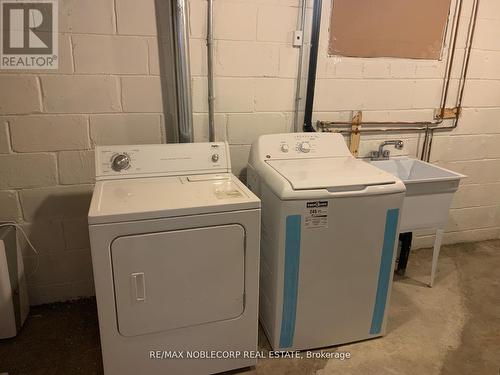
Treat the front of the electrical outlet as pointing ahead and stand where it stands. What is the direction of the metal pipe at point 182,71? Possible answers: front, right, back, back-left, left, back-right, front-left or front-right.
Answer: front-right

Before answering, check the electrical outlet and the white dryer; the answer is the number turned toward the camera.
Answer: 2

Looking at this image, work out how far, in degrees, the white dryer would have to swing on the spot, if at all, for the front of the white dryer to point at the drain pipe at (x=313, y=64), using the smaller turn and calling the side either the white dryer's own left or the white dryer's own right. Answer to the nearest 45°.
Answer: approximately 135° to the white dryer's own left

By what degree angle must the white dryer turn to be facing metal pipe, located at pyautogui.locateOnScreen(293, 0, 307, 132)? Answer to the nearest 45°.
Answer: approximately 135° to its left

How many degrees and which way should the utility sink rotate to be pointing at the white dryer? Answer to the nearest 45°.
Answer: approximately 90° to its right

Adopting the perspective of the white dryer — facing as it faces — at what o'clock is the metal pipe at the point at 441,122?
The metal pipe is roughly at 8 o'clock from the white dryer.

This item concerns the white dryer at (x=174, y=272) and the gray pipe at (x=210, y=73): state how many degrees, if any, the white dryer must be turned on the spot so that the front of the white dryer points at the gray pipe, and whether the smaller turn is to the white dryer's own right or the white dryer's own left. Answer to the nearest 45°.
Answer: approximately 180°

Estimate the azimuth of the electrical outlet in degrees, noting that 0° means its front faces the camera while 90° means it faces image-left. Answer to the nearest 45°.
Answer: approximately 0°
